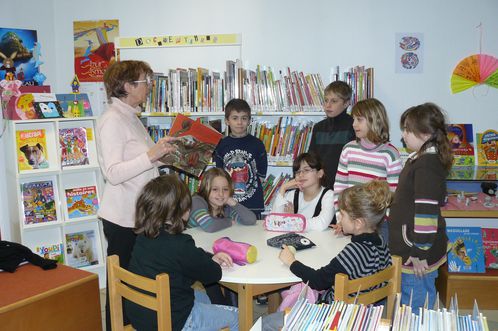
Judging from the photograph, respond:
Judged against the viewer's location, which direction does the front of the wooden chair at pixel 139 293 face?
facing away from the viewer and to the right of the viewer

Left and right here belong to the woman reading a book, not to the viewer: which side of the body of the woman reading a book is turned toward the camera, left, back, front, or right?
right

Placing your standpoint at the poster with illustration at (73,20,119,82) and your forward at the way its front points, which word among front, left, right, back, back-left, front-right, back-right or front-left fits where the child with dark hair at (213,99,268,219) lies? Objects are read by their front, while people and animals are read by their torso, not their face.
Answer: front-left

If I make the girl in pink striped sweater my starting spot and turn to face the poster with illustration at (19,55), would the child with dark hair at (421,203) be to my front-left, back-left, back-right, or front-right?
back-left

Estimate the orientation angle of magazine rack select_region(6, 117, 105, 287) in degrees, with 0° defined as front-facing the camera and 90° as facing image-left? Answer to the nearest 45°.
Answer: approximately 0°

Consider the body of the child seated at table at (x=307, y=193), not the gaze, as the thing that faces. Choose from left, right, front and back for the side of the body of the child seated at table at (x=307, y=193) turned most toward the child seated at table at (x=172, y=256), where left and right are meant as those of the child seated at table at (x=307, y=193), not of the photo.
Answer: front

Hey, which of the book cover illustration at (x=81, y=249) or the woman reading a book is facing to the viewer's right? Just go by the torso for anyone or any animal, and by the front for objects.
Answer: the woman reading a book

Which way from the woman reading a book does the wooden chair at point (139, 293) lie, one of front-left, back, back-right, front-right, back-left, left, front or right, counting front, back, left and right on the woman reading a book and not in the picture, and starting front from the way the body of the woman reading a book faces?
right

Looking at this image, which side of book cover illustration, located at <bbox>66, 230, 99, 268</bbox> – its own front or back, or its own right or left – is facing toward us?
front

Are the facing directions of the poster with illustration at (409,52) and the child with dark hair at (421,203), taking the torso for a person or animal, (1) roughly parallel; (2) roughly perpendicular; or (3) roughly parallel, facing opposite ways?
roughly perpendicular

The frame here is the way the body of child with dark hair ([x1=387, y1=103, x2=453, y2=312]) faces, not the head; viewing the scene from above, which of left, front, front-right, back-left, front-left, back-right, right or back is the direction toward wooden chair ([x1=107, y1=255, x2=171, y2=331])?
front-left

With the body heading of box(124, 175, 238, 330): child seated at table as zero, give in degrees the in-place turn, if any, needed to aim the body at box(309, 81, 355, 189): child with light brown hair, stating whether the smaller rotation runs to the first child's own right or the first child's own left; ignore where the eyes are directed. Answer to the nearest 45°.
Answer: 0° — they already face them

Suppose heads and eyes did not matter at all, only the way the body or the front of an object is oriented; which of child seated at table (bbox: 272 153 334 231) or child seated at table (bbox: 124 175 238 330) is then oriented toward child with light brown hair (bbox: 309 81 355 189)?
child seated at table (bbox: 124 175 238 330)

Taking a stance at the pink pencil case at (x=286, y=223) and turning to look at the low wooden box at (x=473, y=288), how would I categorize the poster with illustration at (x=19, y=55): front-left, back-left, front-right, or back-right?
back-left

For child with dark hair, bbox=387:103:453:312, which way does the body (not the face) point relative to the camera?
to the viewer's left

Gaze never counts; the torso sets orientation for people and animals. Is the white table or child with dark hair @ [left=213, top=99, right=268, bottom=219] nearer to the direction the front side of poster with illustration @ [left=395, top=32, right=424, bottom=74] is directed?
the white table

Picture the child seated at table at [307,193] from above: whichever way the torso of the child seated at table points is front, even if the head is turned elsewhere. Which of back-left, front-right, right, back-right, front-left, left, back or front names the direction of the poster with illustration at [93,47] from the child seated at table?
right

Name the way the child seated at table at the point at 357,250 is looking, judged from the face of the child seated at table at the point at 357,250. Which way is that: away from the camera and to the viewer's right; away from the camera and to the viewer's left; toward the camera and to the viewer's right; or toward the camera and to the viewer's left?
away from the camera and to the viewer's left

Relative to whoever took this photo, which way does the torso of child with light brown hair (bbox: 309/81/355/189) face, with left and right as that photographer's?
facing the viewer and to the left of the viewer

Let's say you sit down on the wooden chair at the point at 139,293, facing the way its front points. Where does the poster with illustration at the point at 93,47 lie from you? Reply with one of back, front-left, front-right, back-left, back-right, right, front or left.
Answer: front-left

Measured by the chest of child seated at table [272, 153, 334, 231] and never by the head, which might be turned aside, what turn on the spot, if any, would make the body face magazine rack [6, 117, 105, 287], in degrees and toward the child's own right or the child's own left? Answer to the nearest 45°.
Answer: approximately 45° to the child's own right
